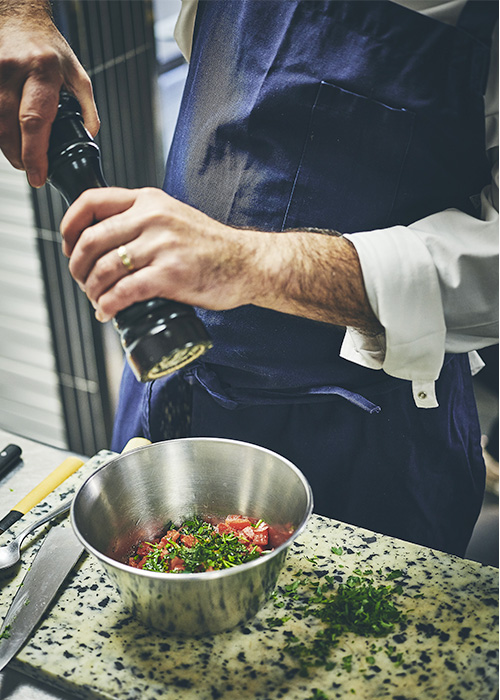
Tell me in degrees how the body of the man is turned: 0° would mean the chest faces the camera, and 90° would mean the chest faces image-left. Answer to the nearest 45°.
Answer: approximately 45°
